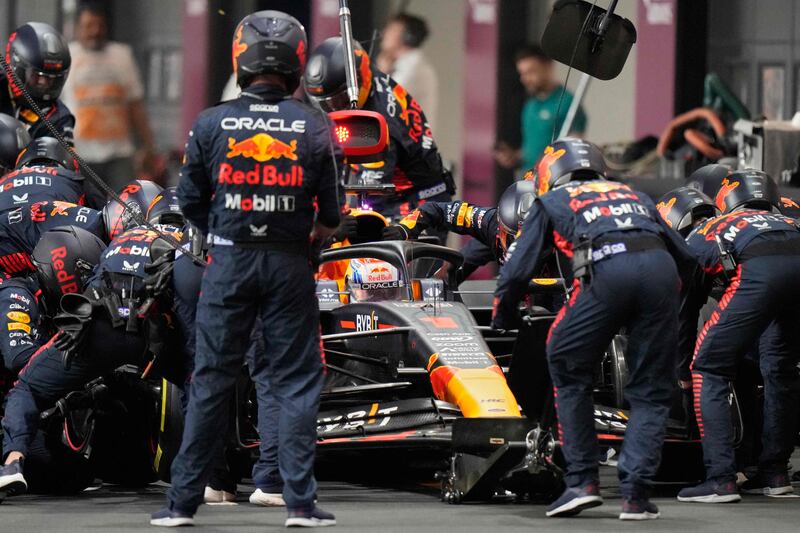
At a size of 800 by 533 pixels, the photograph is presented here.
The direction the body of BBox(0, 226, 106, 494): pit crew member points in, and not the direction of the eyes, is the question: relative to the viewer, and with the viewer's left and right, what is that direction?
facing to the right of the viewer

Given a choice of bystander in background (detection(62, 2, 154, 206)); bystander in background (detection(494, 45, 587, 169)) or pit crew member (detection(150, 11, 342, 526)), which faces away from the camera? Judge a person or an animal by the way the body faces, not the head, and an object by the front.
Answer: the pit crew member

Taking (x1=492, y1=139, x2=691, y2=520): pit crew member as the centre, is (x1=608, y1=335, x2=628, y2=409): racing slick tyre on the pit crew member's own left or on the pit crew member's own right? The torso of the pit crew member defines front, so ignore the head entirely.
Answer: on the pit crew member's own right

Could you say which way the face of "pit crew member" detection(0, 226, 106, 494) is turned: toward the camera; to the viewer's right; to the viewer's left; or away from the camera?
to the viewer's right

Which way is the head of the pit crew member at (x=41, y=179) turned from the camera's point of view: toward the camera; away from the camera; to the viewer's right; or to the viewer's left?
away from the camera

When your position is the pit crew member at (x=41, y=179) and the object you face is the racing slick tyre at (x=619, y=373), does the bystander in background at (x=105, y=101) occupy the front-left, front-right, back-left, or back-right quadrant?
back-left

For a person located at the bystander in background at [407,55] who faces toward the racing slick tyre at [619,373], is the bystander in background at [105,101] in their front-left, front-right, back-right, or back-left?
back-right

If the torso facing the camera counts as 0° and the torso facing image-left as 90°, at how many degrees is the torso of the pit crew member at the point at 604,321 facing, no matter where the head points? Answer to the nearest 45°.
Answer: approximately 135°

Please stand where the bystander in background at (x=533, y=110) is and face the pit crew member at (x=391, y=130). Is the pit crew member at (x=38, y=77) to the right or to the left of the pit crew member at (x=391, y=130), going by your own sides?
right

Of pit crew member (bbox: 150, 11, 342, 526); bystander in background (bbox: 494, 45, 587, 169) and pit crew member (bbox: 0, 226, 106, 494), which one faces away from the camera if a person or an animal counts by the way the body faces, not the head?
pit crew member (bbox: 150, 11, 342, 526)

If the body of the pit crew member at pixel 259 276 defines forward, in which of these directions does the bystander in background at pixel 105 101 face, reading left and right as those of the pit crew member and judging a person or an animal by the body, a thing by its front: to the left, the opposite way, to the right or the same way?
the opposite way

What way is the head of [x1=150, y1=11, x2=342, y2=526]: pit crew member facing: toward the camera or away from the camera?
away from the camera

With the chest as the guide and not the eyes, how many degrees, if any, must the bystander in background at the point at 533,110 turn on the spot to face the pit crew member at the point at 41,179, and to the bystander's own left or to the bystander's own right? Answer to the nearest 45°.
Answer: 0° — they already face them
